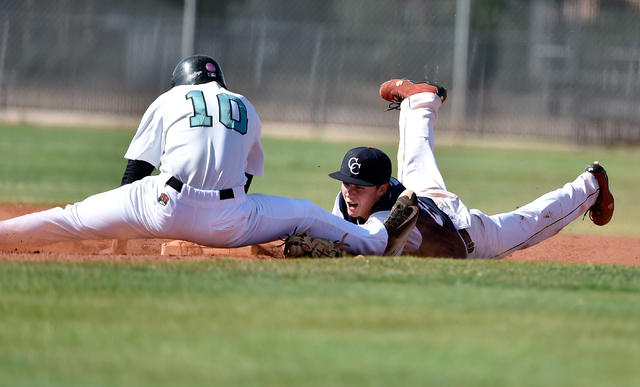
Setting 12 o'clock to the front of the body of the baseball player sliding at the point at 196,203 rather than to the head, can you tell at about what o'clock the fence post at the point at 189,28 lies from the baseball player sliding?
The fence post is roughly at 12 o'clock from the baseball player sliding.

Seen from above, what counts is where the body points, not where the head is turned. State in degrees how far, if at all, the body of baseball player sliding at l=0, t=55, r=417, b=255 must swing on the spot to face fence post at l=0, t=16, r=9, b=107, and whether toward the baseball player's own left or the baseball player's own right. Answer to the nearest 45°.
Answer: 0° — they already face it

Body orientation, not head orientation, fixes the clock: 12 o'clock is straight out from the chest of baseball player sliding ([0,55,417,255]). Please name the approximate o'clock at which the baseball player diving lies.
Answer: The baseball player diving is roughly at 2 o'clock from the baseball player sliding.

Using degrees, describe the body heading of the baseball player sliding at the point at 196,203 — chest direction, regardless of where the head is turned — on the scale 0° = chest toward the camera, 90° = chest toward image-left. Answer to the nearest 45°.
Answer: approximately 180°
